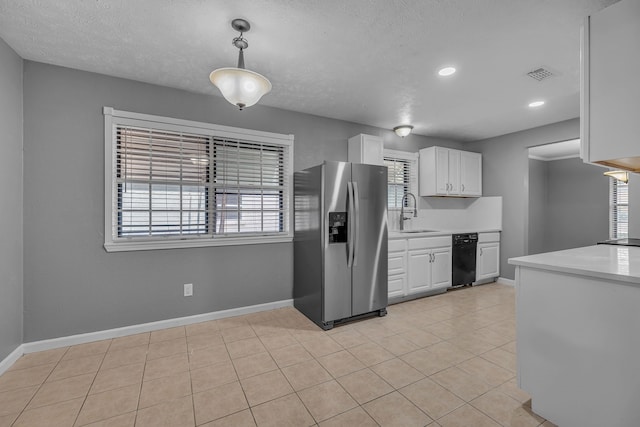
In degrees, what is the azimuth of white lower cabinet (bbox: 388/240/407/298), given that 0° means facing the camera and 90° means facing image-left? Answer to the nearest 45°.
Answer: approximately 315°

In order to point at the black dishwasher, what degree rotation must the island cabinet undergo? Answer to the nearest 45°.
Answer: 0° — it already faces it

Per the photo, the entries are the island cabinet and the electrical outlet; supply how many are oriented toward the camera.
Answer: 1

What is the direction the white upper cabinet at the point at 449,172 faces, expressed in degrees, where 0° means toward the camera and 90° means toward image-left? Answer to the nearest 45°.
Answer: approximately 315°

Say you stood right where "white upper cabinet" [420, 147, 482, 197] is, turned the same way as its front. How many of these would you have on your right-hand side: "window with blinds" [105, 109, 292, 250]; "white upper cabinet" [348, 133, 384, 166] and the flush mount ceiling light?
3

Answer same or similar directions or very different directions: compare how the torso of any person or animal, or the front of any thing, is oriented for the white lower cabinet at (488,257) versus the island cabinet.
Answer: very different directions

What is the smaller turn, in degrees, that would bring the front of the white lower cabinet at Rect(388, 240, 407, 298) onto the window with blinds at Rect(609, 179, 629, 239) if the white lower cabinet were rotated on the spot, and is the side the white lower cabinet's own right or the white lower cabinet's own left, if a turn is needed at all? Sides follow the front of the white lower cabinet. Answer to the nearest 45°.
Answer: approximately 90° to the white lower cabinet's own left

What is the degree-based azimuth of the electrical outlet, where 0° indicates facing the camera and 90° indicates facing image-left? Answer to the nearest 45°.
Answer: approximately 0°

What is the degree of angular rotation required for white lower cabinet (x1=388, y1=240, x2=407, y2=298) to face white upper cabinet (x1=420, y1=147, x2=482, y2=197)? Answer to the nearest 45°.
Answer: approximately 90° to its left

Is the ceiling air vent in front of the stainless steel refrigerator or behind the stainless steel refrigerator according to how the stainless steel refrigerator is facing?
in front

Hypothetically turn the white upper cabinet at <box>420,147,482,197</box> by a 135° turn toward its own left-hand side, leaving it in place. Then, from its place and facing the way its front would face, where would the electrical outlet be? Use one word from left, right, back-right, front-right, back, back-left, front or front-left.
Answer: back-left
